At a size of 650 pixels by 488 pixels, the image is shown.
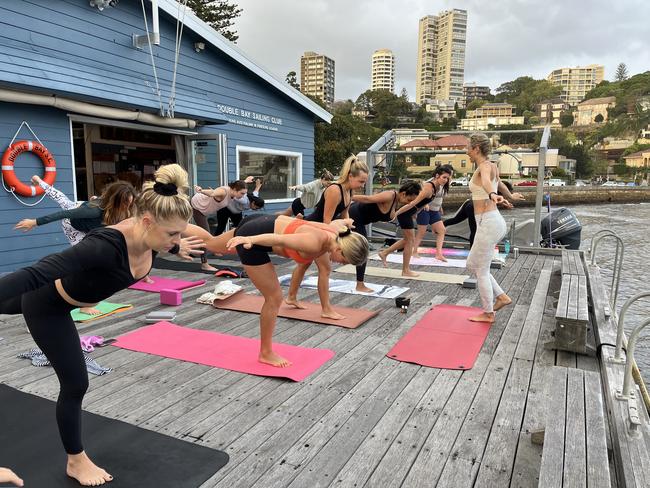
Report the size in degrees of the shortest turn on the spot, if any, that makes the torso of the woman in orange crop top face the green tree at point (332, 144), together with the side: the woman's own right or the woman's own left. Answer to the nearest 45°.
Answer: approximately 90° to the woman's own left

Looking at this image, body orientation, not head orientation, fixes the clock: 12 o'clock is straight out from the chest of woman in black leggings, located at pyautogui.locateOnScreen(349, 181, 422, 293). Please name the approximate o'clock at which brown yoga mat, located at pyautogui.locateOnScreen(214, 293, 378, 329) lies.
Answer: The brown yoga mat is roughly at 4 o'clock from the woman in black leggings.

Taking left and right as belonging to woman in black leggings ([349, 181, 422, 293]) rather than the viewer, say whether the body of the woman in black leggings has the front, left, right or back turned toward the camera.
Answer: right

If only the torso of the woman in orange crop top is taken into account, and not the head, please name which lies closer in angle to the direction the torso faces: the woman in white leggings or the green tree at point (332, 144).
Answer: the woman in white leggings

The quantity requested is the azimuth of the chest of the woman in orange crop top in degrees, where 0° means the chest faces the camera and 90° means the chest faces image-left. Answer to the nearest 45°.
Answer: approximately 270°

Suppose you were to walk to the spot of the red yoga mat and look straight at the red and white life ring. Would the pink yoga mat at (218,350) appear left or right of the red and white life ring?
left

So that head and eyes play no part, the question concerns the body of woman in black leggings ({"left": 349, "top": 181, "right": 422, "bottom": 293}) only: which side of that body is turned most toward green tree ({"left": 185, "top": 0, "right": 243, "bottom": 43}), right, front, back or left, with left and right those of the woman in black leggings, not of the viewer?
left

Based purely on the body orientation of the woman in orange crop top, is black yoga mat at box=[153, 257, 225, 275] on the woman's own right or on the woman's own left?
on the woman's own left

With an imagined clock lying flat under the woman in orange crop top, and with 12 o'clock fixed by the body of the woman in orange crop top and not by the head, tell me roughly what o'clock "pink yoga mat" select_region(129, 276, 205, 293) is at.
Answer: The pink yoga mat is roughly at 8 o'clock from the woman in orange crop top.
